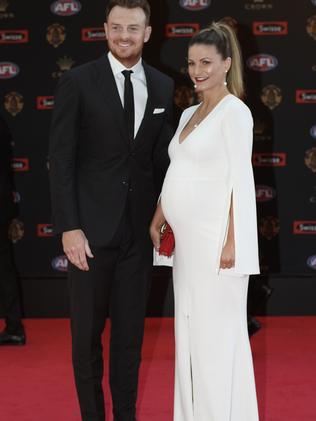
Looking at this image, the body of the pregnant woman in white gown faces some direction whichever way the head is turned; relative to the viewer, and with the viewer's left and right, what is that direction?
facing the viewer and to the left of the viewer

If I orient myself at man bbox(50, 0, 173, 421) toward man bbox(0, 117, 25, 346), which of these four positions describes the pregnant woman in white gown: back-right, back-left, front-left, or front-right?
back-right

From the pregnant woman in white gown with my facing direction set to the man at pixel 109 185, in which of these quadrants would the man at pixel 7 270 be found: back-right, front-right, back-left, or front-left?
front-right

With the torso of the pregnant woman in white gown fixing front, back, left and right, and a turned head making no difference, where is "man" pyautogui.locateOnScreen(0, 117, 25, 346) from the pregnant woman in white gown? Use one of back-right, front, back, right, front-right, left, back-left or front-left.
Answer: right

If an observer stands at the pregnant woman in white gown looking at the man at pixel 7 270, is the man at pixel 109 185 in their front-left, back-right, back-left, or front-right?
front-left
